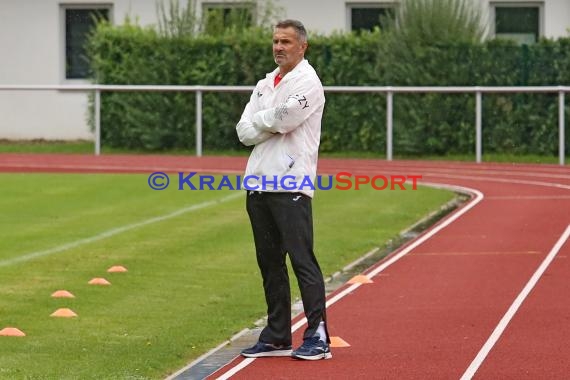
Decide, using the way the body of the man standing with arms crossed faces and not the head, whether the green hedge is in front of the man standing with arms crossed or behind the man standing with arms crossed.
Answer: behind

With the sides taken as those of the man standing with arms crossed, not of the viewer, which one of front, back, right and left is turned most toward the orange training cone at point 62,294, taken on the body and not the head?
right

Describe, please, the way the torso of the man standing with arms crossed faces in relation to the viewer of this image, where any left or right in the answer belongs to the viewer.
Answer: facing the viewer and to the left of the viewer

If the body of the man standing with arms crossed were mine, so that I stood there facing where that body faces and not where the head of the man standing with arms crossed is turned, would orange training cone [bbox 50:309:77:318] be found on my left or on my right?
on my right

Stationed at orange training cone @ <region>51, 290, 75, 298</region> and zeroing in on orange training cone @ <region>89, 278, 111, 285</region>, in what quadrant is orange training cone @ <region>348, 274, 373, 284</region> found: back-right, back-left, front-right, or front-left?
front-right

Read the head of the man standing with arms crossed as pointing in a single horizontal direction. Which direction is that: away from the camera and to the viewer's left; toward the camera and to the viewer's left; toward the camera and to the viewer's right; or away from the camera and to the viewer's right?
toward the camera and to the viewer's left

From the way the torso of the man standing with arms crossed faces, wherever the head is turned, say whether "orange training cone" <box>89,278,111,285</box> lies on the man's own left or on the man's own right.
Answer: on the man's own right

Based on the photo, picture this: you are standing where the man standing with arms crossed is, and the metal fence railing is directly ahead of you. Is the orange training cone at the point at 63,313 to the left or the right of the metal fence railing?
left

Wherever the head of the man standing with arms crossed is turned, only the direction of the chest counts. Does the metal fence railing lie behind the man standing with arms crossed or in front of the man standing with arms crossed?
behind

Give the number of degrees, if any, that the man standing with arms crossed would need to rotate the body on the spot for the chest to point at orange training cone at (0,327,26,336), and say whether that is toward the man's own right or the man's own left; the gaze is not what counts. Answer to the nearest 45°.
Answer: approximately 90° to the man's own right

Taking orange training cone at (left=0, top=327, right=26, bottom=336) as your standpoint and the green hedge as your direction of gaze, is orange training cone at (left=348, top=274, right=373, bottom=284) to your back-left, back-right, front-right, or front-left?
front-right
